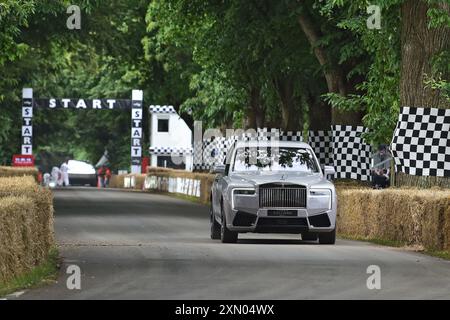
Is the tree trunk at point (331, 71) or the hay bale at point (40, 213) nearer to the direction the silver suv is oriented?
the hay bale

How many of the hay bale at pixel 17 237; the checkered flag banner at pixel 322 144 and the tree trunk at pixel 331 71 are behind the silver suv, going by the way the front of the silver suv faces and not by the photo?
2

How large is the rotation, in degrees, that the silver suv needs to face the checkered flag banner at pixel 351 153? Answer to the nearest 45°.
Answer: approximately 180°

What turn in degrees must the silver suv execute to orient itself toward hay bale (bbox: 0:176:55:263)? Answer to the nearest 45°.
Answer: approximately 45° to its right

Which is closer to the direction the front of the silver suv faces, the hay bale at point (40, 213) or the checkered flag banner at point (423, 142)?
the hay bale

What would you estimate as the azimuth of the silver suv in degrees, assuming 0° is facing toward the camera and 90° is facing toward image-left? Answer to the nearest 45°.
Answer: approximately 0°

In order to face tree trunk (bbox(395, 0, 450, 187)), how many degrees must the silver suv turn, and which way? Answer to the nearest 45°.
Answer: approximately 135° to its left

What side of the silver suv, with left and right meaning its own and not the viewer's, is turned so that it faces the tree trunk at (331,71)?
back

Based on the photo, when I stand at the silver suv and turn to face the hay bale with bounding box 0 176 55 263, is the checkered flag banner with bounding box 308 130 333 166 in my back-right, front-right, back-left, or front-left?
back-right

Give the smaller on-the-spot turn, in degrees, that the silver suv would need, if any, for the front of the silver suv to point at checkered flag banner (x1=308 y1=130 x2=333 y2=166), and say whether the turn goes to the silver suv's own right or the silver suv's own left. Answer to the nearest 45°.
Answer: approximately 180°

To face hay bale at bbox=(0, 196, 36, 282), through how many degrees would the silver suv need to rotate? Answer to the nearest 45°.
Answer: approximately 45° to its right

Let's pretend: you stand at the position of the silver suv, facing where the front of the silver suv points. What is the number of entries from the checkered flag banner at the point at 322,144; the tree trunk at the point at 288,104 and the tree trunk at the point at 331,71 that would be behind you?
3

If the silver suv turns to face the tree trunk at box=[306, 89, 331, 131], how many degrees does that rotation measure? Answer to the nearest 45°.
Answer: approximately 180°

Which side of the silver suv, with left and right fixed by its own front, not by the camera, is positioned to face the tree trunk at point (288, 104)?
back
